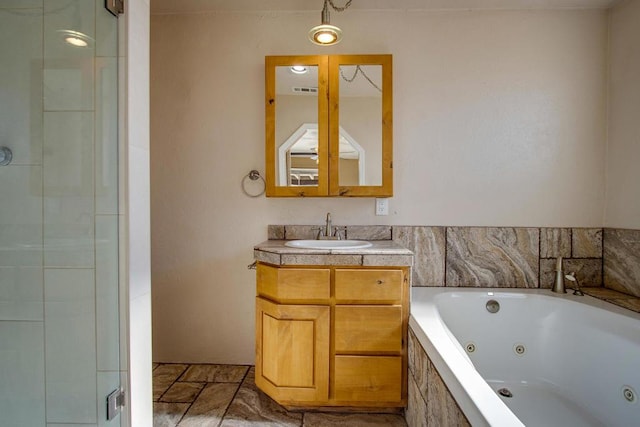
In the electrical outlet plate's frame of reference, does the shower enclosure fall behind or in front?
in front

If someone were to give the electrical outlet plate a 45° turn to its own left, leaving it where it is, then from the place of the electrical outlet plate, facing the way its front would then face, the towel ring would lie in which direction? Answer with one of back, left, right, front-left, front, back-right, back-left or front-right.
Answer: back-right

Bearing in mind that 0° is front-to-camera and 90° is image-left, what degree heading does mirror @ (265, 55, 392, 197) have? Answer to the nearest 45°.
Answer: approximately 0°
